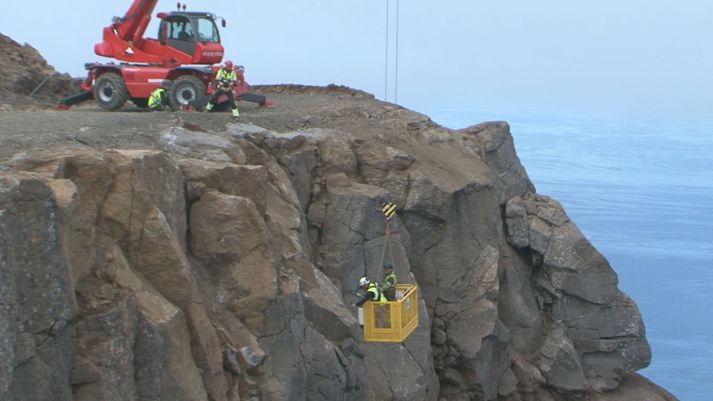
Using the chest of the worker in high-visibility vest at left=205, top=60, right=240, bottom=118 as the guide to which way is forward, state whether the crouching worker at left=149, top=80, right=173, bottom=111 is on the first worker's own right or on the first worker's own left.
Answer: on the first worker's own right

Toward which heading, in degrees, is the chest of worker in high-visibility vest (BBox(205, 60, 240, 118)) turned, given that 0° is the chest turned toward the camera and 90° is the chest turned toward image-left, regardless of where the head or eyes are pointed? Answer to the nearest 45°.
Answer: approximately 0°

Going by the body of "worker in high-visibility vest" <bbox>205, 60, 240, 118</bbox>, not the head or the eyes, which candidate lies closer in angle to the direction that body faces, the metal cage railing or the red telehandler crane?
the metal cage railing

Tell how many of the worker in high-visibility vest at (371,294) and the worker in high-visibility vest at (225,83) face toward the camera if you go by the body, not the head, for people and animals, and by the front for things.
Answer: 1

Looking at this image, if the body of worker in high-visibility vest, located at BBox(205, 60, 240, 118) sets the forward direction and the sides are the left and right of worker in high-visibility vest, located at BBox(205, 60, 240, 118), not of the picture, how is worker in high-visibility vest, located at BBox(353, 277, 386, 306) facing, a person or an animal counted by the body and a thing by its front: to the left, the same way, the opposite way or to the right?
to the right

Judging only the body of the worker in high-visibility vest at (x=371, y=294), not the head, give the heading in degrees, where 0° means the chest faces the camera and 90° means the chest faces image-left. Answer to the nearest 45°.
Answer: approximately 90°

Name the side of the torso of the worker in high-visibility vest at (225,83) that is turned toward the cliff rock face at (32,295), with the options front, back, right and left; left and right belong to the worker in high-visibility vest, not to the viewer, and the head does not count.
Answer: front

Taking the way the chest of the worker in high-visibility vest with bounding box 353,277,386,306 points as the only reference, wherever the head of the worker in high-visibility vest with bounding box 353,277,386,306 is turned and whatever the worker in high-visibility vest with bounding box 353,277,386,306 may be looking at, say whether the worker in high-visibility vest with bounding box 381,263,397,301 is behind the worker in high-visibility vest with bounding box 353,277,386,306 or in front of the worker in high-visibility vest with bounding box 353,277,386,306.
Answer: behind
